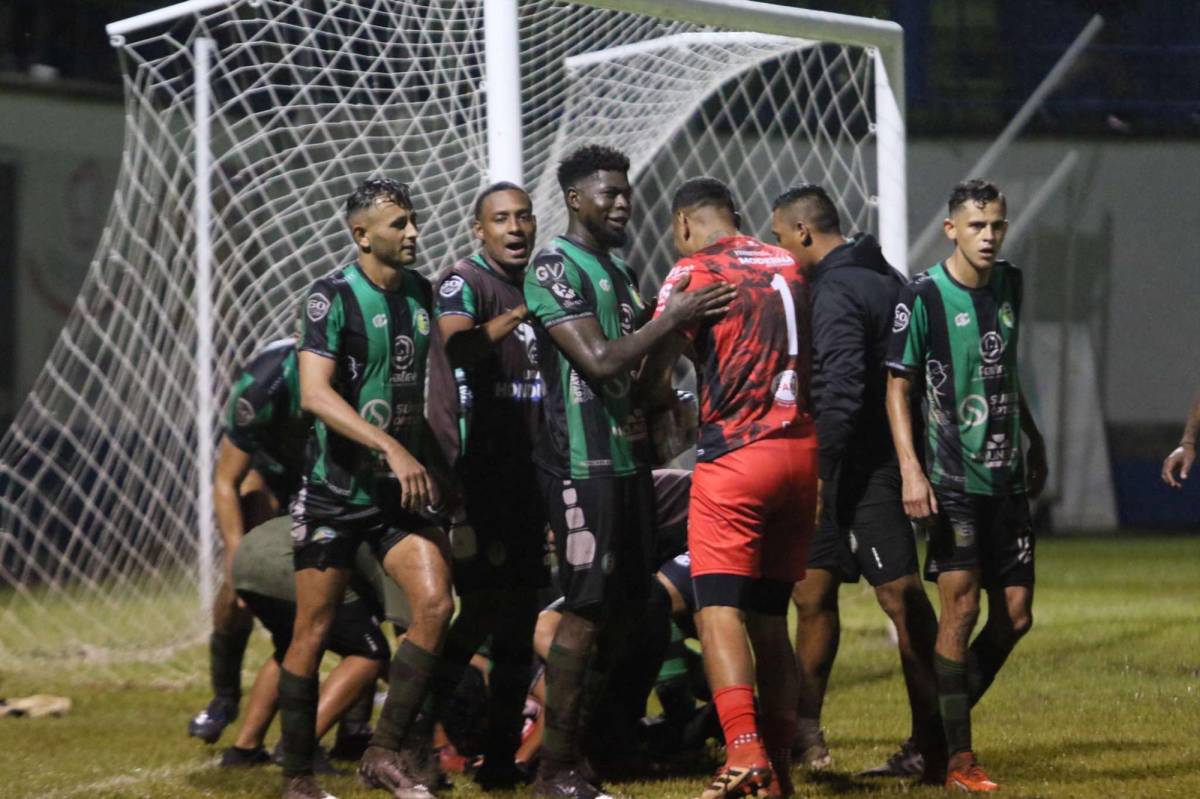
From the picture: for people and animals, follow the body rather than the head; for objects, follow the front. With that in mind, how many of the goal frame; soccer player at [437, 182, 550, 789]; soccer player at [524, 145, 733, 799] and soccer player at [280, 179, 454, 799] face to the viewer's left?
0

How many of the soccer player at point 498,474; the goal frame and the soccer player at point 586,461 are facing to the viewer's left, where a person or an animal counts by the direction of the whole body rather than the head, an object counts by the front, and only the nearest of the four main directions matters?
0

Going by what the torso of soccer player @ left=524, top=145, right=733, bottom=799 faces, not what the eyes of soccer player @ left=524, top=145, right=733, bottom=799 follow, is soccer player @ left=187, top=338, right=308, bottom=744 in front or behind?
behind

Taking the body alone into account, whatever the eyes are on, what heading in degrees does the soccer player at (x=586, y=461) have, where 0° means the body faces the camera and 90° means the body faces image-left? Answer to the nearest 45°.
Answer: approximately 315°

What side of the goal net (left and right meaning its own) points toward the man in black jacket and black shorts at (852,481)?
front

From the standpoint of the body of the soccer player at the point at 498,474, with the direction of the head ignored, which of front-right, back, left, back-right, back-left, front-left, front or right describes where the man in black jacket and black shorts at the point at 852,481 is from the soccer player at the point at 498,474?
front-left

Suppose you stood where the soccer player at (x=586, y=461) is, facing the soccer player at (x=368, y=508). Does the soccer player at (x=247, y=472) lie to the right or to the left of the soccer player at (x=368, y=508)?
right

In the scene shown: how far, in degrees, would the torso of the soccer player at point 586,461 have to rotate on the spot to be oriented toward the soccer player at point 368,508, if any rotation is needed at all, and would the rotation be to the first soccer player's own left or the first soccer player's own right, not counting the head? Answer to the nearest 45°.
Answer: approximately 135° to the first soccer player's own right

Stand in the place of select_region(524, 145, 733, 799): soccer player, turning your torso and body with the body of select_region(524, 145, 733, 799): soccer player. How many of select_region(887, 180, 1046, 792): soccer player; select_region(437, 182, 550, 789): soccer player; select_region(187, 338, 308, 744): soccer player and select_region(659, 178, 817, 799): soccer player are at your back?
2

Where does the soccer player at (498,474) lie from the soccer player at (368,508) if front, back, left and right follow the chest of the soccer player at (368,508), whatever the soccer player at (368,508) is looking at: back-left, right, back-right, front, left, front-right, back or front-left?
left

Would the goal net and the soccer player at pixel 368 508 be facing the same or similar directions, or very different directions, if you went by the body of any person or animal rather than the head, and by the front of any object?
same or similar directions

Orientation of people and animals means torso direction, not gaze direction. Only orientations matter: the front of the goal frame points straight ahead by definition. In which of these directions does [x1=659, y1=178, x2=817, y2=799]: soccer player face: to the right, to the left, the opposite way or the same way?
the opposite way

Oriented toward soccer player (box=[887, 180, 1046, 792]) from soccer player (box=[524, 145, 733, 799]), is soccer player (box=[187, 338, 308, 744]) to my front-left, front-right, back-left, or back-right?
back-left

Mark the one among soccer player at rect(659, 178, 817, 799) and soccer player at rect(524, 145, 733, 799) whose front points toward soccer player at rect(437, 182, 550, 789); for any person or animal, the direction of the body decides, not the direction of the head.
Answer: soccer player at rect(659, 178, 817, 799)

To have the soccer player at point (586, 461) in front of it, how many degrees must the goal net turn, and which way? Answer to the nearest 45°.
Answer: approximately 45° to its right

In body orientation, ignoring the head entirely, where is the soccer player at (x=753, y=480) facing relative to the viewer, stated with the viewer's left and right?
facing away from the viewer and to the left of the viewer
